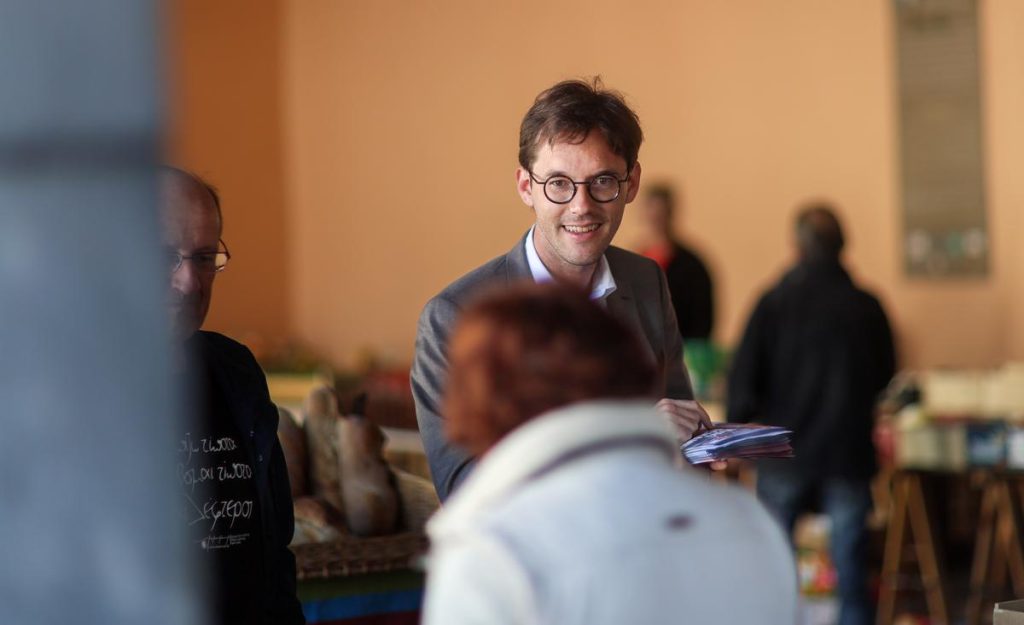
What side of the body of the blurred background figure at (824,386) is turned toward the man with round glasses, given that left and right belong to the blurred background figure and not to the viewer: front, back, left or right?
back

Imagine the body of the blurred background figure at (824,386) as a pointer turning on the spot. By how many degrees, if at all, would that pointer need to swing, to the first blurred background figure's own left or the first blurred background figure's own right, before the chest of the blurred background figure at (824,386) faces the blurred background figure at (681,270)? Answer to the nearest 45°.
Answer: approximately 45° to the first blurred background figure's own left

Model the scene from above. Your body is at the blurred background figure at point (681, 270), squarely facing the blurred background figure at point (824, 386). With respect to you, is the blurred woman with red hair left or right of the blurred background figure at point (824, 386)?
right

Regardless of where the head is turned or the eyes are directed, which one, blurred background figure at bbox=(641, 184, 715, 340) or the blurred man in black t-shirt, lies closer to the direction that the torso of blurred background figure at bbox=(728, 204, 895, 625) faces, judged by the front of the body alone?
the blurred background figure

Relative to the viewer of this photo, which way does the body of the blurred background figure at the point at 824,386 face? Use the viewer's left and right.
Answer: facing away from the viewer

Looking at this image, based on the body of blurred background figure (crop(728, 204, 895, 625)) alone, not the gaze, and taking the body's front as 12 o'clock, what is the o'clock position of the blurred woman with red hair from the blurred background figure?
The blurred woman with red hair is roughly at 6 o'clock from the blurred background figure.

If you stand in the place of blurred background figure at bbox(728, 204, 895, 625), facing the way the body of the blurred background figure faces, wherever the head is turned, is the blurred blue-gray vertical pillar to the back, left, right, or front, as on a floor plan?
back

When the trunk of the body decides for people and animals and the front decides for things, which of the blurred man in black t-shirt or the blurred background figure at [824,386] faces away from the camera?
the blurred background figure
